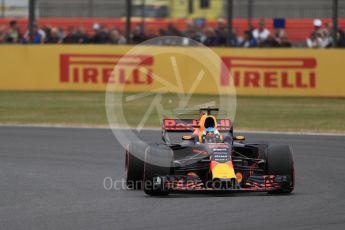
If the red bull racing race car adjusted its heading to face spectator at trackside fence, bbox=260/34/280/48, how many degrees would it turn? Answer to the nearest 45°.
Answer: approximately 180°

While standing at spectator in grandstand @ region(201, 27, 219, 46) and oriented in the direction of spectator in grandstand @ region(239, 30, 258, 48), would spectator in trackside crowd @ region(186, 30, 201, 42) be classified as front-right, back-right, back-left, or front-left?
back-left

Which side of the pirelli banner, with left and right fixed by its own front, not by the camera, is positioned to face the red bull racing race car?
front

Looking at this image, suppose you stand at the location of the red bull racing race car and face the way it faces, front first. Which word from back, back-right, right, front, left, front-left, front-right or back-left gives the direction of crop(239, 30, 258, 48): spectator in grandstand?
back

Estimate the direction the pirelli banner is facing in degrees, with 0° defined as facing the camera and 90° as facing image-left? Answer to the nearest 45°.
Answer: approximately 0°

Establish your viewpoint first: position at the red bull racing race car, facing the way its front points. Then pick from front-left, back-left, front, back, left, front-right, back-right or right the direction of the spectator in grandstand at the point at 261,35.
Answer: back

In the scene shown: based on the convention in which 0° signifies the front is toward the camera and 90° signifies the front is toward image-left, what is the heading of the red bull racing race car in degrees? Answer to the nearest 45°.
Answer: approximately 0°

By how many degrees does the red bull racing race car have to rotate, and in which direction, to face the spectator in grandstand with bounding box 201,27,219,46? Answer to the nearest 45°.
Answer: approximately 180°
